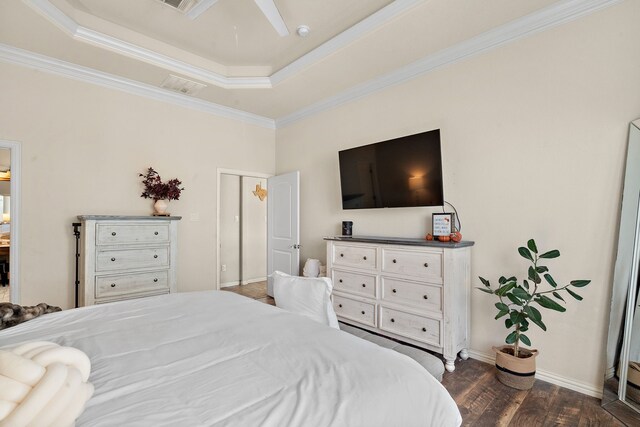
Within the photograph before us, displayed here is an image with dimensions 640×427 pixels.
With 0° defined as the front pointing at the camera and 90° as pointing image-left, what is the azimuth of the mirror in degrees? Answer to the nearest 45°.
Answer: approximately 45°

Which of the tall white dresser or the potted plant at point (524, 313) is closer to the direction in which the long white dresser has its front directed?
the tall white dresser

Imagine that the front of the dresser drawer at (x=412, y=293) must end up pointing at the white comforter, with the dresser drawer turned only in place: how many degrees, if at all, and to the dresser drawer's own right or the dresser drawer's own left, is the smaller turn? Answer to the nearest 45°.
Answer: approximately 45° to the dresser drawer's own left

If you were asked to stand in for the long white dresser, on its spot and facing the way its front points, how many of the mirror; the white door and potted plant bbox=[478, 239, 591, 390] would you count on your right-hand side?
1

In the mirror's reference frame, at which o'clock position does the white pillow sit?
The white pillow is roughly at 12 o'clock from the mirror.

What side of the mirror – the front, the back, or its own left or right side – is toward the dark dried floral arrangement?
front

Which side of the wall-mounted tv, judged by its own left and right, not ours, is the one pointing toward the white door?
right

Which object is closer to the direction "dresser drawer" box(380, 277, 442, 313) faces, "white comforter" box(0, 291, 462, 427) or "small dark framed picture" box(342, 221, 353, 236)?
the white comforter

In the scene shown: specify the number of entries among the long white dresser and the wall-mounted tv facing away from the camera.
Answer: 0

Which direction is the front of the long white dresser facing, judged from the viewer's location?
facing the viewer and to the left of the viewer

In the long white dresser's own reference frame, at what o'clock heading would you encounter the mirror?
The mirror is roughly at 8 o'clock from the long white dresser.
